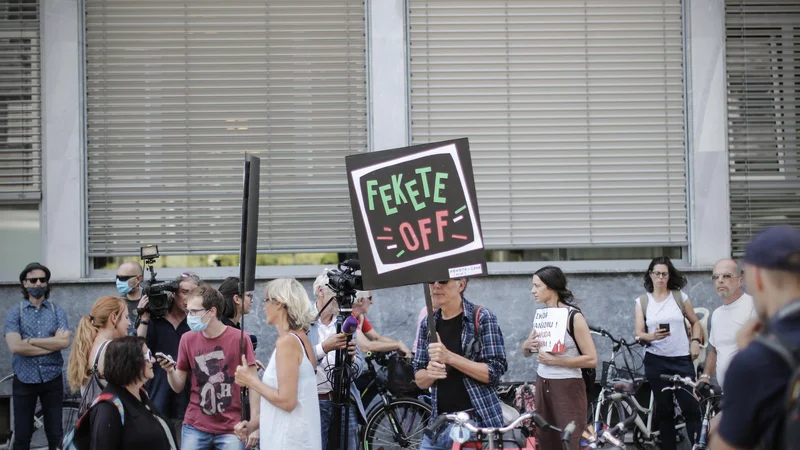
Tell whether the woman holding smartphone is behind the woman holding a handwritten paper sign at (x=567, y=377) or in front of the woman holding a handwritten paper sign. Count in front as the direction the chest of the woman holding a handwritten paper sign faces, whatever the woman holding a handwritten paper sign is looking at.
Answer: behind

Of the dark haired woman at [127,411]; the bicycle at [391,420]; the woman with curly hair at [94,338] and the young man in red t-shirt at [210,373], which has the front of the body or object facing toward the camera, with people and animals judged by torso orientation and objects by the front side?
the young man in red t-shirt

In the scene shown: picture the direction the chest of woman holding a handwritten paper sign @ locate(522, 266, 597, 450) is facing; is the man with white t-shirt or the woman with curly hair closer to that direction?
the woman with curly hair

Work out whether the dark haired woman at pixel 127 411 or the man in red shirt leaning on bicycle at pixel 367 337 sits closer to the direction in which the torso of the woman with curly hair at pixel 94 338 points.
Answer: the man in red shirt leaning on bicycle

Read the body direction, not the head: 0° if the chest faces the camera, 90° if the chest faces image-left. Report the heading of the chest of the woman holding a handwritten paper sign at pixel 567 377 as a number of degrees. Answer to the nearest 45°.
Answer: approximately 45°

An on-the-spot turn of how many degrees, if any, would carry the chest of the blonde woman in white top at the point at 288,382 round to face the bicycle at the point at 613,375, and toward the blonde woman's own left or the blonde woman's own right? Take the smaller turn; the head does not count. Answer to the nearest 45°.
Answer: approximately 135° to the blonde woman's own right

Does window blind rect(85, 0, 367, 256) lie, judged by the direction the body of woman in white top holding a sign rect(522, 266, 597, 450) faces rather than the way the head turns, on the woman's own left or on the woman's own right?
on the woman's own right

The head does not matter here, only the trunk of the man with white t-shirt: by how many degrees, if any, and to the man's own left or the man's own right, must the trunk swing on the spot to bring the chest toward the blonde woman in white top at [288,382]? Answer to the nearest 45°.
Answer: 0° — they already face them

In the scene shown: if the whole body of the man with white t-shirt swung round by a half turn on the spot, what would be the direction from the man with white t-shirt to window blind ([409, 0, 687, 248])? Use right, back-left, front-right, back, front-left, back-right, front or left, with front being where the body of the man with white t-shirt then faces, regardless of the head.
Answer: left

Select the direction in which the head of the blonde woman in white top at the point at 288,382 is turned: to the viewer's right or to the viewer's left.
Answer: to the viewer's left

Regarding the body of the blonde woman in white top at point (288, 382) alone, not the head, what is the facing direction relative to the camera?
to the viewer's left
